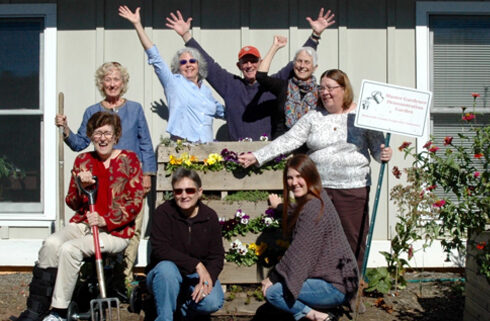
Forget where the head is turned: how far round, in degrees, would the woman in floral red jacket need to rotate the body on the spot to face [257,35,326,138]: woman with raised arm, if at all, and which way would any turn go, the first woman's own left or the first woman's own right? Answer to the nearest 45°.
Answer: approximately 135° to the first woman's own left

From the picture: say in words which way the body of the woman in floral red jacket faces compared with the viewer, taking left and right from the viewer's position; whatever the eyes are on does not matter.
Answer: facing the viewer and to the left of the viewer

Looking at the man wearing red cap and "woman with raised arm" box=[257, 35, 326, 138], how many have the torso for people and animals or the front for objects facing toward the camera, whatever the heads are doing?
2

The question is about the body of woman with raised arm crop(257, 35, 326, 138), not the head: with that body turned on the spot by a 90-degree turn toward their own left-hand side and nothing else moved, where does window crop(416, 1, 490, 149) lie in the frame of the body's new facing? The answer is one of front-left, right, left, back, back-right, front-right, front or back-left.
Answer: front-left

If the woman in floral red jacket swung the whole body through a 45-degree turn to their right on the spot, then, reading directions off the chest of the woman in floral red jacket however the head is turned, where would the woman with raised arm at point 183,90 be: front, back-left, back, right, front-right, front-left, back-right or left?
back-right

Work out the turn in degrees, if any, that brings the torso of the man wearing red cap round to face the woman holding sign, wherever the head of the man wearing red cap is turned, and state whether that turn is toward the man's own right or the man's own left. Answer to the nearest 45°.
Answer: approximately 45° to the man's own left

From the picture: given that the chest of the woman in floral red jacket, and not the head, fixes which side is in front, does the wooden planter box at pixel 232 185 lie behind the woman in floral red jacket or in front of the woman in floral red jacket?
behind

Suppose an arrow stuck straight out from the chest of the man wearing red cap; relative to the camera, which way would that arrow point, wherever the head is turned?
toward the camera

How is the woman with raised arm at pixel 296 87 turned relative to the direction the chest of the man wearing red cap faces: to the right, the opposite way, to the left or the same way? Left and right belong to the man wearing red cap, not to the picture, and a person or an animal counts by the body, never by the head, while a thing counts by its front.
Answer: the same way

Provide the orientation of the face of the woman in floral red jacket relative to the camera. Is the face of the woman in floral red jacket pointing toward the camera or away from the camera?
toward the camera

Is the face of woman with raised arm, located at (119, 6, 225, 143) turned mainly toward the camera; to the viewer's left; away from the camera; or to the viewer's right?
toward the camera

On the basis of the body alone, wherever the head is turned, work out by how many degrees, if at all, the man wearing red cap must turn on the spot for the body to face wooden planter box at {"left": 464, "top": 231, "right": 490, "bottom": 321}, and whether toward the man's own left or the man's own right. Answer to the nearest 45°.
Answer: approximately 45° to the man's own left

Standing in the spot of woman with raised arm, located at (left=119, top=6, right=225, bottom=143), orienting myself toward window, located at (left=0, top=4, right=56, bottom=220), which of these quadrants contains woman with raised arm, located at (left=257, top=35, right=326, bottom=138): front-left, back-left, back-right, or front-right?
back-right

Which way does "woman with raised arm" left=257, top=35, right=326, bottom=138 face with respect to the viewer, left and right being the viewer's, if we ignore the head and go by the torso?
facing the viewer
